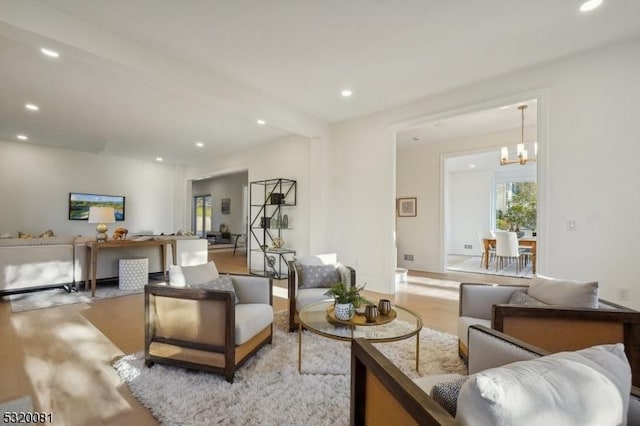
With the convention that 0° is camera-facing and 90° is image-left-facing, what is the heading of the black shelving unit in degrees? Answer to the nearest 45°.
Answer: approximately 45°

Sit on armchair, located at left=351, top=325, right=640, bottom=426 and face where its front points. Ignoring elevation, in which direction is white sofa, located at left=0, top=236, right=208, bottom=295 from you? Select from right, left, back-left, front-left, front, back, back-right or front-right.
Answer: front-left

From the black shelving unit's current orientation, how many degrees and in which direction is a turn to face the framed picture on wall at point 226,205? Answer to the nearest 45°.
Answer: approximately 135° to its right

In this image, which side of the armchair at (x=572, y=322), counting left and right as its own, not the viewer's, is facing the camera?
left

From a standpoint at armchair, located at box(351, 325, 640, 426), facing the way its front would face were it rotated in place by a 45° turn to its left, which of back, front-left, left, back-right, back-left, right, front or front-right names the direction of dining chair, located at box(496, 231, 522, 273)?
right

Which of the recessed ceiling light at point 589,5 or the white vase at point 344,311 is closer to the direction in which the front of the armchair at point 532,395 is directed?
the white vase

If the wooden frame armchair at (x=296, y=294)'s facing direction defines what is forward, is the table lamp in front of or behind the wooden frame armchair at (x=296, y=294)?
behind

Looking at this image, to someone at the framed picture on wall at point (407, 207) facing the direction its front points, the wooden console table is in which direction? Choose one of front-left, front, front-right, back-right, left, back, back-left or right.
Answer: front-right

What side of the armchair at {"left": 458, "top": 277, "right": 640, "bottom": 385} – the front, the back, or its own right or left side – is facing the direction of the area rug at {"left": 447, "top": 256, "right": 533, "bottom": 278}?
right

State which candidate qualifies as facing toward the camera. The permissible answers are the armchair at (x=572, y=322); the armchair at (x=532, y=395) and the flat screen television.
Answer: the flat screen television

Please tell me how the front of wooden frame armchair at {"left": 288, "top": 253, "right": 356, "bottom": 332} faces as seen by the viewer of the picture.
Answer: facing the viewer and to the right of the viewer

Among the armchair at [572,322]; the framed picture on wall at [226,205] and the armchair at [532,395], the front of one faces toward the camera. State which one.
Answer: the framed picture on wall
